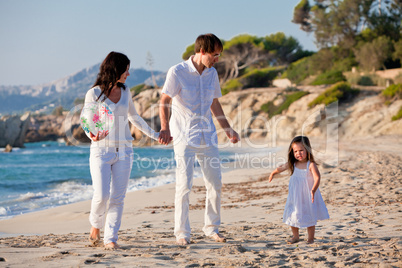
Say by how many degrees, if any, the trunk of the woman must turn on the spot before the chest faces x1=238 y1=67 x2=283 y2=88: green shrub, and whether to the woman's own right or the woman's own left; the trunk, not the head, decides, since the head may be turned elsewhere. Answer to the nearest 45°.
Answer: approximately 180°

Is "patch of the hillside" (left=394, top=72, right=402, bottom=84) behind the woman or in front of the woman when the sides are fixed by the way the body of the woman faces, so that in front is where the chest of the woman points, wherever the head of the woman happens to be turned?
behind

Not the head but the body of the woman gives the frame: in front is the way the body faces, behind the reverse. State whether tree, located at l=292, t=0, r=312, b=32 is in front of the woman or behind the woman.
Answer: behind

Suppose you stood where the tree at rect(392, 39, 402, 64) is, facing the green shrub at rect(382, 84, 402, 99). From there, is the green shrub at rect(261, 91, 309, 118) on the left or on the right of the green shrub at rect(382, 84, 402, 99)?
right

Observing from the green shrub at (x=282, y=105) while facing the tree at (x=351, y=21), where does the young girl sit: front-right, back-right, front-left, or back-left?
back-right

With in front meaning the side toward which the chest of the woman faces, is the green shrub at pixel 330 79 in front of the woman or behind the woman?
behind

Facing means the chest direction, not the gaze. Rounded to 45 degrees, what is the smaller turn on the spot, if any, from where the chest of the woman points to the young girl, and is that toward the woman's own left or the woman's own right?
approximately 90° to the woman's own left

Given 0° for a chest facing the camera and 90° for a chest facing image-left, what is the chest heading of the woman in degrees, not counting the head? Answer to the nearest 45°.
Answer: approximately 0°
